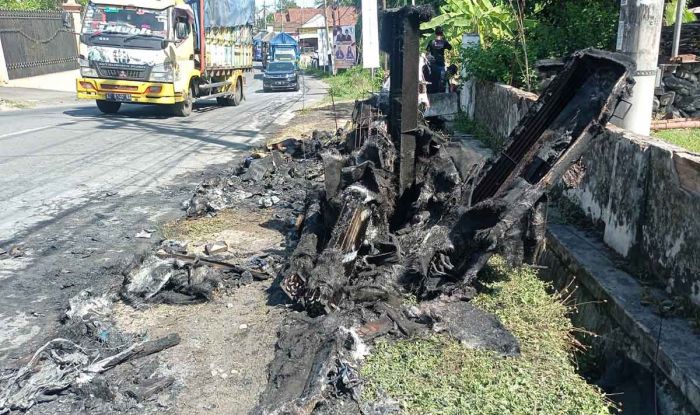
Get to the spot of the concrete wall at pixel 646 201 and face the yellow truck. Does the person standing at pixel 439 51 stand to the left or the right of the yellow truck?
right

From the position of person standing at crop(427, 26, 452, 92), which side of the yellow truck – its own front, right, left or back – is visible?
left

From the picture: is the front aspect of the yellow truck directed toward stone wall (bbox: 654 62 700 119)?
no

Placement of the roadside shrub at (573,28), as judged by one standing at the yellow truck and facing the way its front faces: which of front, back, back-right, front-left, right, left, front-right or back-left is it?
left

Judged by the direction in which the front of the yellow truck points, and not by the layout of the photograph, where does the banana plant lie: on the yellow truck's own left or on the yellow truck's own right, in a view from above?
on the yellow truck's own left

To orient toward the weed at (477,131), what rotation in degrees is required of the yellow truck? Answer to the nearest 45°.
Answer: approximately 90° to its left

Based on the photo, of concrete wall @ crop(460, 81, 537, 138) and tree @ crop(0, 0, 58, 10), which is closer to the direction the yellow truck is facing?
the concrete wall

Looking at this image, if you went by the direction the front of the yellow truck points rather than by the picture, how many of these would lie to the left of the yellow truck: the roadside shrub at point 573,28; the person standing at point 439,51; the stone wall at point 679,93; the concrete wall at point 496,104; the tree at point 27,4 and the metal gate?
4

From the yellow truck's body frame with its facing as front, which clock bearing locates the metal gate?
The metal gate is roughly at 4 o'clock from the yellow truck.

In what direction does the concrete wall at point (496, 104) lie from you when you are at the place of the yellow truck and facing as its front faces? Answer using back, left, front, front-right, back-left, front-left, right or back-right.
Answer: left

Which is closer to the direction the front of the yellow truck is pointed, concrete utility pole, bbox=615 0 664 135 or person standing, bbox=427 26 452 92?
the concrete utility pole

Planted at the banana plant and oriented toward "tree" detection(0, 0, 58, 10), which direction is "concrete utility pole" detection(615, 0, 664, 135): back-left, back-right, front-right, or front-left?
back-left

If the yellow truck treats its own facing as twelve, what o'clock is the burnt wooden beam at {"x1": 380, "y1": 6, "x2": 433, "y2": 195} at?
The burnt wooden beam is roughly at 10 o'clock from the yellow truck.

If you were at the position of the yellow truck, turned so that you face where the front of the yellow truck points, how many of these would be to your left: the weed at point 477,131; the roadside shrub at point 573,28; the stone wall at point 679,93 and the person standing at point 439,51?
4

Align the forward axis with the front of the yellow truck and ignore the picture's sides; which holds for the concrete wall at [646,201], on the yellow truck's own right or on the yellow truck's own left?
on the yellow truck's own left

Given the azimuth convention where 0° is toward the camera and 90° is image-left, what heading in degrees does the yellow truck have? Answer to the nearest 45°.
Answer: approximately 45°

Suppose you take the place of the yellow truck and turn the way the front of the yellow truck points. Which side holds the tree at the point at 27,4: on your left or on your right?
on your right

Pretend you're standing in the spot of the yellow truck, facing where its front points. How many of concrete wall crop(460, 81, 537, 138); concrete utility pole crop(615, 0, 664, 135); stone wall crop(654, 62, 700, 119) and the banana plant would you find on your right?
0

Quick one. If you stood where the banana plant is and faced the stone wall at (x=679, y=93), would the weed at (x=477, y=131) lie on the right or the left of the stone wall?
right
